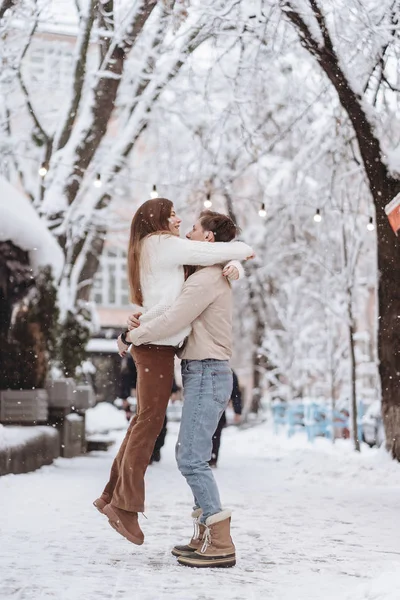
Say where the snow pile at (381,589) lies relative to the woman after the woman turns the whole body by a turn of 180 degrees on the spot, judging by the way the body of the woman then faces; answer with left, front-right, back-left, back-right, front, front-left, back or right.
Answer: back-left

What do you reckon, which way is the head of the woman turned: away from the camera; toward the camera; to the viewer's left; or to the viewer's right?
to the viewer's right

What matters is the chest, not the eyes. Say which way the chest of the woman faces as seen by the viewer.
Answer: to the viewer's right

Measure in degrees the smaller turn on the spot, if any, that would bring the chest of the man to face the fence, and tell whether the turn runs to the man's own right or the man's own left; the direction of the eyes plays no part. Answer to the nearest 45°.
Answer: approximately 90° to the man's own right

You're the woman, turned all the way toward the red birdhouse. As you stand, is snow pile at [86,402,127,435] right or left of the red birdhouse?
left

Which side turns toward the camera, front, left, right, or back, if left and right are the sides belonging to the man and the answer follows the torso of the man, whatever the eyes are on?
left

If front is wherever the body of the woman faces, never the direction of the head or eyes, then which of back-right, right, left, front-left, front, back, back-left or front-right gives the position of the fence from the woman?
left

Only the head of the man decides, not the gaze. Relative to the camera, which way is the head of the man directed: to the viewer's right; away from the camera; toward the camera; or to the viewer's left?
to the viewer's left
